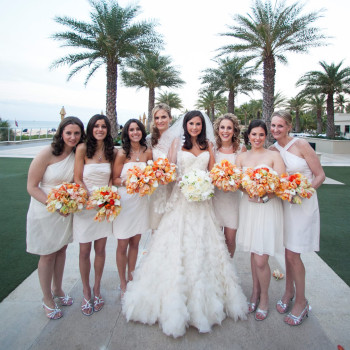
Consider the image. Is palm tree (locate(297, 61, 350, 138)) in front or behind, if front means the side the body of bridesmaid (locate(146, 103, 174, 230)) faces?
behind

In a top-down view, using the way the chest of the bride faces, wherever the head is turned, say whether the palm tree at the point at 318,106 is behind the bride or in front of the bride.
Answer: behind

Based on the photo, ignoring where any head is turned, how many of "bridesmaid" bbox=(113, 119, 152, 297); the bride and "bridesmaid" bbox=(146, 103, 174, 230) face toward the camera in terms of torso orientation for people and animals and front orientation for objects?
3

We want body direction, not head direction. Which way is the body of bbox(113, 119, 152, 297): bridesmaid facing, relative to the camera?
toward the camera

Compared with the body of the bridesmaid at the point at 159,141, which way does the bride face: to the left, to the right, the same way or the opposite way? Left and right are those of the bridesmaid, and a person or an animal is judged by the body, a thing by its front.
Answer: the same way

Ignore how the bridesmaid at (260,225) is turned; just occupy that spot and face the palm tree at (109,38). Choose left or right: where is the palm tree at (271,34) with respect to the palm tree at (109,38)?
right

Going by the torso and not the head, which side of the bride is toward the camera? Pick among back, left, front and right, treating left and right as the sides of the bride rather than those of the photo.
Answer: front

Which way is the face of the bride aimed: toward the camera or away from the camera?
toward the camera

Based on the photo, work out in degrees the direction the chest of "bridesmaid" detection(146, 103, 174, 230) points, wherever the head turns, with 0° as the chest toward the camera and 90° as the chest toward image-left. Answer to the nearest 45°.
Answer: approximately 0°

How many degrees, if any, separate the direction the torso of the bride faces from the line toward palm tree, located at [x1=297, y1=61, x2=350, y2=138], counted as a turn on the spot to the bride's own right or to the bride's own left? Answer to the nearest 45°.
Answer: approximately 135° to the bride's own left

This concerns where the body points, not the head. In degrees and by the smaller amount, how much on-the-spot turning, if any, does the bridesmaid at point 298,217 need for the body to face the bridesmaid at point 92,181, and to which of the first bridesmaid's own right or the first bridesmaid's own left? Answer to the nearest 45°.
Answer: approximately 45° to the first bridesmaid's own right

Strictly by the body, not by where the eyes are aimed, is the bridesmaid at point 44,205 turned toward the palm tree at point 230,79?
no

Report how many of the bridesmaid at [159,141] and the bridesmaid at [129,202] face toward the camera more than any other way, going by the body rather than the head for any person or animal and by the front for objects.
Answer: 2

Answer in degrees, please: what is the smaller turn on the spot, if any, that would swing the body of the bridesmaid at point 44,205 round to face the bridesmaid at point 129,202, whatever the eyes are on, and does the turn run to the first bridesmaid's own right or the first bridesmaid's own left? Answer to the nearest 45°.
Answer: approximately 45° to the first bridesmaid's own left

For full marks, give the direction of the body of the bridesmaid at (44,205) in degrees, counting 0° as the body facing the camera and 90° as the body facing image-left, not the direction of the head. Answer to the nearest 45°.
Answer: approximately 315°

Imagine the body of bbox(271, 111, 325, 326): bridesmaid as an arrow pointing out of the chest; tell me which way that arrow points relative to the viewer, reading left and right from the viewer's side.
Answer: facing the viewer and to the left of the viewer
